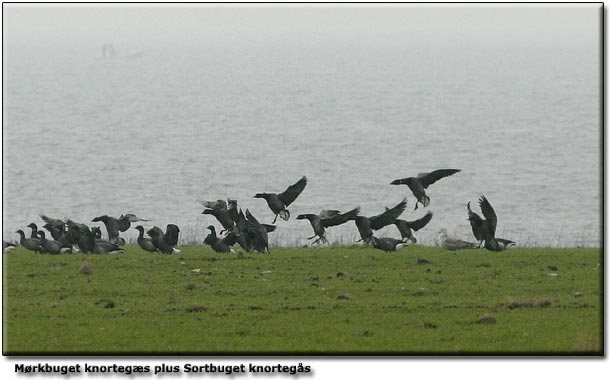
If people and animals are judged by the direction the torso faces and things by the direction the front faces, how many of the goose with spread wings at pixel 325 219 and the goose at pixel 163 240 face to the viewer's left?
2

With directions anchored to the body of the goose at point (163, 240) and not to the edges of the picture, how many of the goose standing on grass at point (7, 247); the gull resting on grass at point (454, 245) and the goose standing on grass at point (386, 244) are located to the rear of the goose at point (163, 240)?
2

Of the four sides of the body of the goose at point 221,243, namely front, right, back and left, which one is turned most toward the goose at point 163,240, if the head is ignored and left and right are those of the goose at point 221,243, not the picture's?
front

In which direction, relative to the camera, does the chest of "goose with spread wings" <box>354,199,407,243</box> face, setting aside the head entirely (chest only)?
to the viewer's left

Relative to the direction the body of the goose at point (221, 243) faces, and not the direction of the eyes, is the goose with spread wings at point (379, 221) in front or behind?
behind

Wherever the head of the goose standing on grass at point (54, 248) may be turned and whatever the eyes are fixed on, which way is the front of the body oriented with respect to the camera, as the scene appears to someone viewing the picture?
to the viewer's left

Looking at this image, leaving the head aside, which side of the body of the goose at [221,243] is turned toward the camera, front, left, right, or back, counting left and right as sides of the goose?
left

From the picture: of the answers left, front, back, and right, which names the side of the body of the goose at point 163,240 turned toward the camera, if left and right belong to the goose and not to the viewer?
left

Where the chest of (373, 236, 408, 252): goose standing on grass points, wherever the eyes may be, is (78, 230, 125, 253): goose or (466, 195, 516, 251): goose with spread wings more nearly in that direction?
the goose

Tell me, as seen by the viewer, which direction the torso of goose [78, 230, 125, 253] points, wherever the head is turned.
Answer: to the viewer's left

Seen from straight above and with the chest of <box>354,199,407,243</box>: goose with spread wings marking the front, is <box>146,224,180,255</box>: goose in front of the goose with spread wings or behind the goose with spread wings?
in front
